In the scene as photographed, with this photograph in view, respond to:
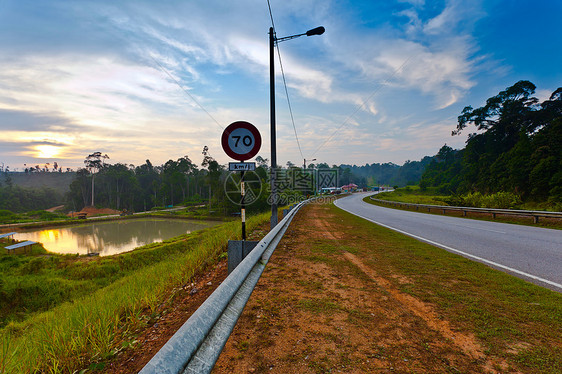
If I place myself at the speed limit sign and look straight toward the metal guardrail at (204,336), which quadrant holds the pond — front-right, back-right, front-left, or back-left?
back-right

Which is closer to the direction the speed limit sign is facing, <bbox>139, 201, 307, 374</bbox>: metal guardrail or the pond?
the metal guardrail

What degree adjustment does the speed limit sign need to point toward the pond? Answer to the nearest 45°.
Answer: approximately 135° to its right

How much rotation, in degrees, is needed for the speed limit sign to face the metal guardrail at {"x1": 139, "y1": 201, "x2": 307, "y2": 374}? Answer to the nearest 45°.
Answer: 0° — it already faces it

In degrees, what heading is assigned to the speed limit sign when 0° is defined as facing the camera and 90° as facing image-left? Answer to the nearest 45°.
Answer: approximately 0°

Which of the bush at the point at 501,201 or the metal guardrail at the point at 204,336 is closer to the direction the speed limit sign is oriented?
the metal guardrail

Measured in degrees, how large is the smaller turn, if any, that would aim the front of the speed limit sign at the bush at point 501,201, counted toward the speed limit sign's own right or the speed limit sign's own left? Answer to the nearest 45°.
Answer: approximately 135° to the speed limit sign's own left
